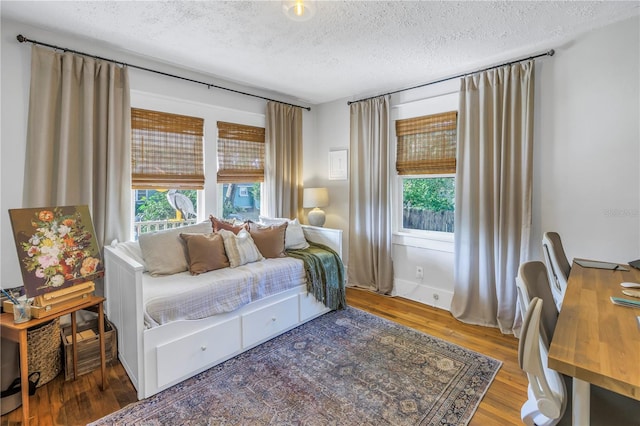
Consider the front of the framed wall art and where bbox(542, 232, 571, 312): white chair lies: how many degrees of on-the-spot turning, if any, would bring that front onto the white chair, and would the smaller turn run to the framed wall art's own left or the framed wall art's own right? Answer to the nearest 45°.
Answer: approximately 90° to the framed wall art's own left

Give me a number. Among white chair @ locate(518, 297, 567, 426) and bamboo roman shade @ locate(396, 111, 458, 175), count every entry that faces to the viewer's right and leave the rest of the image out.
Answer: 1

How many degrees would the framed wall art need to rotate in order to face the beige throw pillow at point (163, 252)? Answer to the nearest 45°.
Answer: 0° — it already faces it

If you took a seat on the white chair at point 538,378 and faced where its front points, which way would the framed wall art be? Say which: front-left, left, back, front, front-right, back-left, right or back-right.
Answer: back-left

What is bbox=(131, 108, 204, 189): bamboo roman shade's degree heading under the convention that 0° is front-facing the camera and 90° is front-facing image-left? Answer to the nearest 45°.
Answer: approximately 315°

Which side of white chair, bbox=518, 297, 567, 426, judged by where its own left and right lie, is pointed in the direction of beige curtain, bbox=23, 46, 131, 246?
back

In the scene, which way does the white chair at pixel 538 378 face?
to the viewer's right

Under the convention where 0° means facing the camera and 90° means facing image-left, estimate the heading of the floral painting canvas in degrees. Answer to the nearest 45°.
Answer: approximately 315°

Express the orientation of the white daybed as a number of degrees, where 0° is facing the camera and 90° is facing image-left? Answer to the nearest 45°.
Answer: approximately 315°

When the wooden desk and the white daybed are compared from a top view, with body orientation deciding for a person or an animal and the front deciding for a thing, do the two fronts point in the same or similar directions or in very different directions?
very different directions

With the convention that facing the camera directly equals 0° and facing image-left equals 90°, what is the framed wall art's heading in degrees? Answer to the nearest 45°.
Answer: approximately 45°

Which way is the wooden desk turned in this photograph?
to the viewer's left
